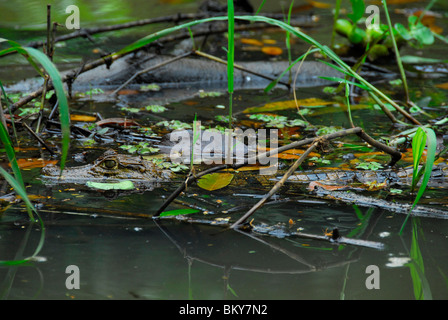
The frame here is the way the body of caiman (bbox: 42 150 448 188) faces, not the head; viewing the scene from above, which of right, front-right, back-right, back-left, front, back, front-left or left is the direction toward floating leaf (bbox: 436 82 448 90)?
back-right

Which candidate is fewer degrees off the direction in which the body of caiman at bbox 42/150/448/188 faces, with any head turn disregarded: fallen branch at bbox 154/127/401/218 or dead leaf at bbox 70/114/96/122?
the dead leaf

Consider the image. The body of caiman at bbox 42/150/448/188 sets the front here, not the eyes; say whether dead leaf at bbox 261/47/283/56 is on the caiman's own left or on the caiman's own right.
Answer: on the caiman's own right

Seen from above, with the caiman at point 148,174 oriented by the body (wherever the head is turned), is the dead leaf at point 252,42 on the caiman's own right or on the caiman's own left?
on the caiman's own right

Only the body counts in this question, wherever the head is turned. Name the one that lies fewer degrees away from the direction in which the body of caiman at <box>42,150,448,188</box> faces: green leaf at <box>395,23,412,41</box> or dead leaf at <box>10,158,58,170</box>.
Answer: the dead leaf

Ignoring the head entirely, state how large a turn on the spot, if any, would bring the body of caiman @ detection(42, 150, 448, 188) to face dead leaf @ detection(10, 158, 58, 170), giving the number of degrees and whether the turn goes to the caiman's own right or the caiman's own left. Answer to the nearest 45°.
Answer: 0° — it already faces it

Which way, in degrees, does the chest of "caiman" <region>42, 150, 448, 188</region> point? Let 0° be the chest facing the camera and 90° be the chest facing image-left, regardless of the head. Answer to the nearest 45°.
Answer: approximately 90°
